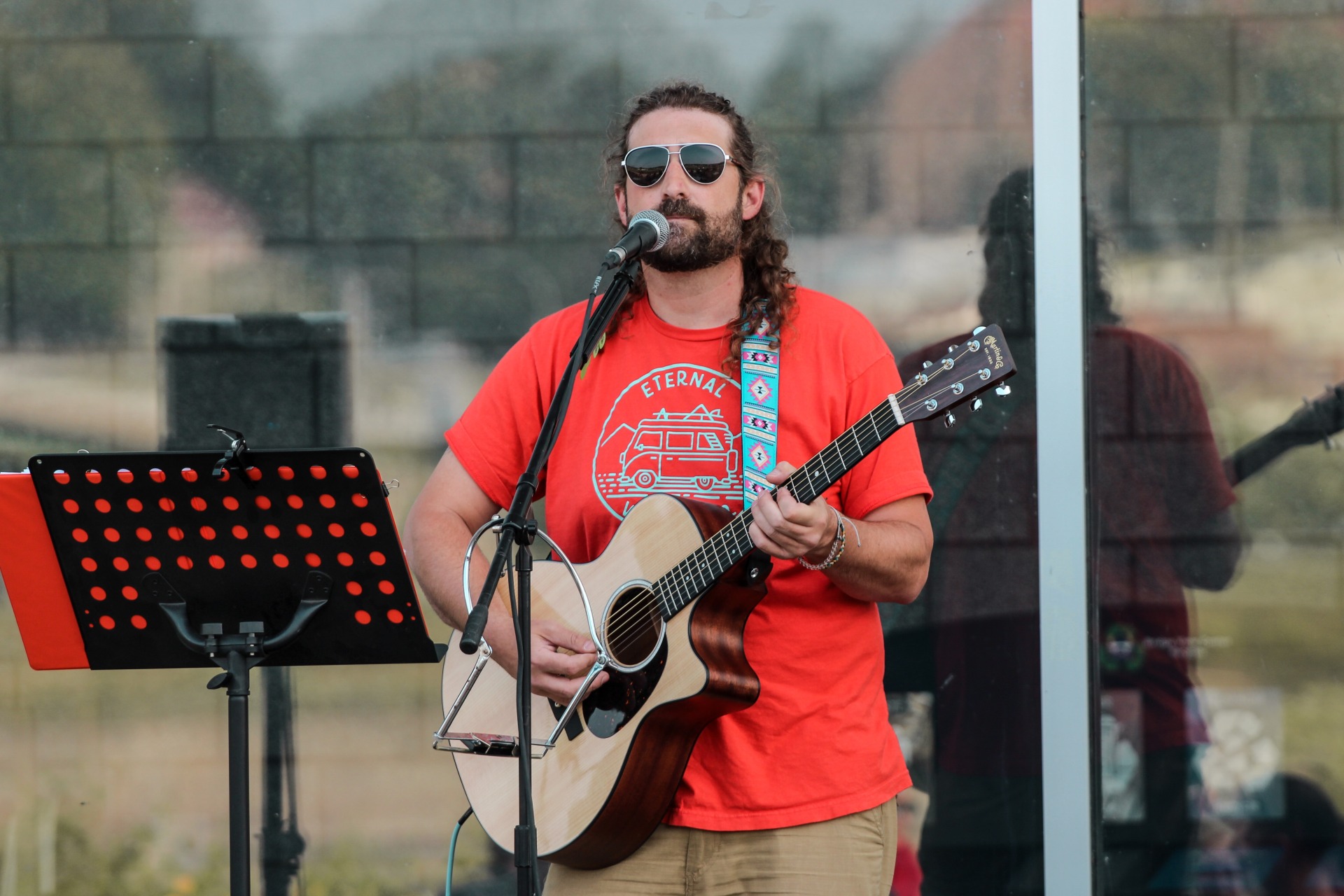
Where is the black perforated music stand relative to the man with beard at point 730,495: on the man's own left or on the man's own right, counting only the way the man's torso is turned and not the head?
on the man's own right

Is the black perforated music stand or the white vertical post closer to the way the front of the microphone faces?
the white vertical post

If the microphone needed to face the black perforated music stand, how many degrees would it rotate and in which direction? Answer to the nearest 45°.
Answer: approximately 135° to its left

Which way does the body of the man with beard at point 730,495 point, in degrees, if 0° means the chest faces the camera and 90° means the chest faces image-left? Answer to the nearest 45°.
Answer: approximately 0°

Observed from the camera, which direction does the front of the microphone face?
facing away from the viewer and to the right of the viewer

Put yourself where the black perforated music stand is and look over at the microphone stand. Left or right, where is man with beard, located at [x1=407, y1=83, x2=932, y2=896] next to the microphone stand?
left

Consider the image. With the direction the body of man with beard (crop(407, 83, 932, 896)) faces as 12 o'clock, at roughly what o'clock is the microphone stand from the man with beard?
The microphone stand is roughly at 1 o'clock from the man with beard.

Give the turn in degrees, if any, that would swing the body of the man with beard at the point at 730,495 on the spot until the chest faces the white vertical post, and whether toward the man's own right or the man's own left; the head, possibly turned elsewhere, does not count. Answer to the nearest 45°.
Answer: approximately 135° to the man's own left
